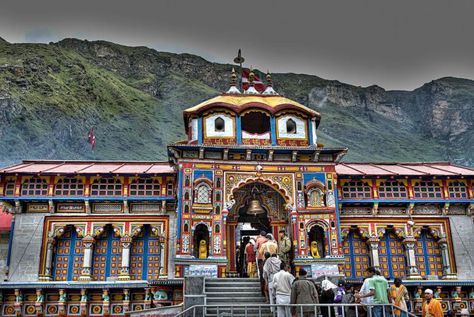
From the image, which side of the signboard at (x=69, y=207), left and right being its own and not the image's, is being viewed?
front

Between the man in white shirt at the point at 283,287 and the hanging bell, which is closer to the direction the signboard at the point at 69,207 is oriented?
the man in white shirt

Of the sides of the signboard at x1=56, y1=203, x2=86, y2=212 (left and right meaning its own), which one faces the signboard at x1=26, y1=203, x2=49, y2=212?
right

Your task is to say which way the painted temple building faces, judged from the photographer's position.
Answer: facing the viewer

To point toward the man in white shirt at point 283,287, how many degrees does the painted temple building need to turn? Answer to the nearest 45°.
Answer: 0° — it already faces them

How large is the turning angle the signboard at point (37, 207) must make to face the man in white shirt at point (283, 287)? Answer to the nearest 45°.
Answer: approximately 45° to its left

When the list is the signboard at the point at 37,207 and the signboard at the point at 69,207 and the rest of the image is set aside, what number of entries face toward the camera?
2

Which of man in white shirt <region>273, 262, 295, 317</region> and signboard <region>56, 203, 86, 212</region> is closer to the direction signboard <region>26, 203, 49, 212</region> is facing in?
the man in white shirt

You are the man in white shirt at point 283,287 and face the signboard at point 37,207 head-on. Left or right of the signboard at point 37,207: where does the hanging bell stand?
right

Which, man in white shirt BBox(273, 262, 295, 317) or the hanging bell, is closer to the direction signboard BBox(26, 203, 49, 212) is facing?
the man in white shirt
